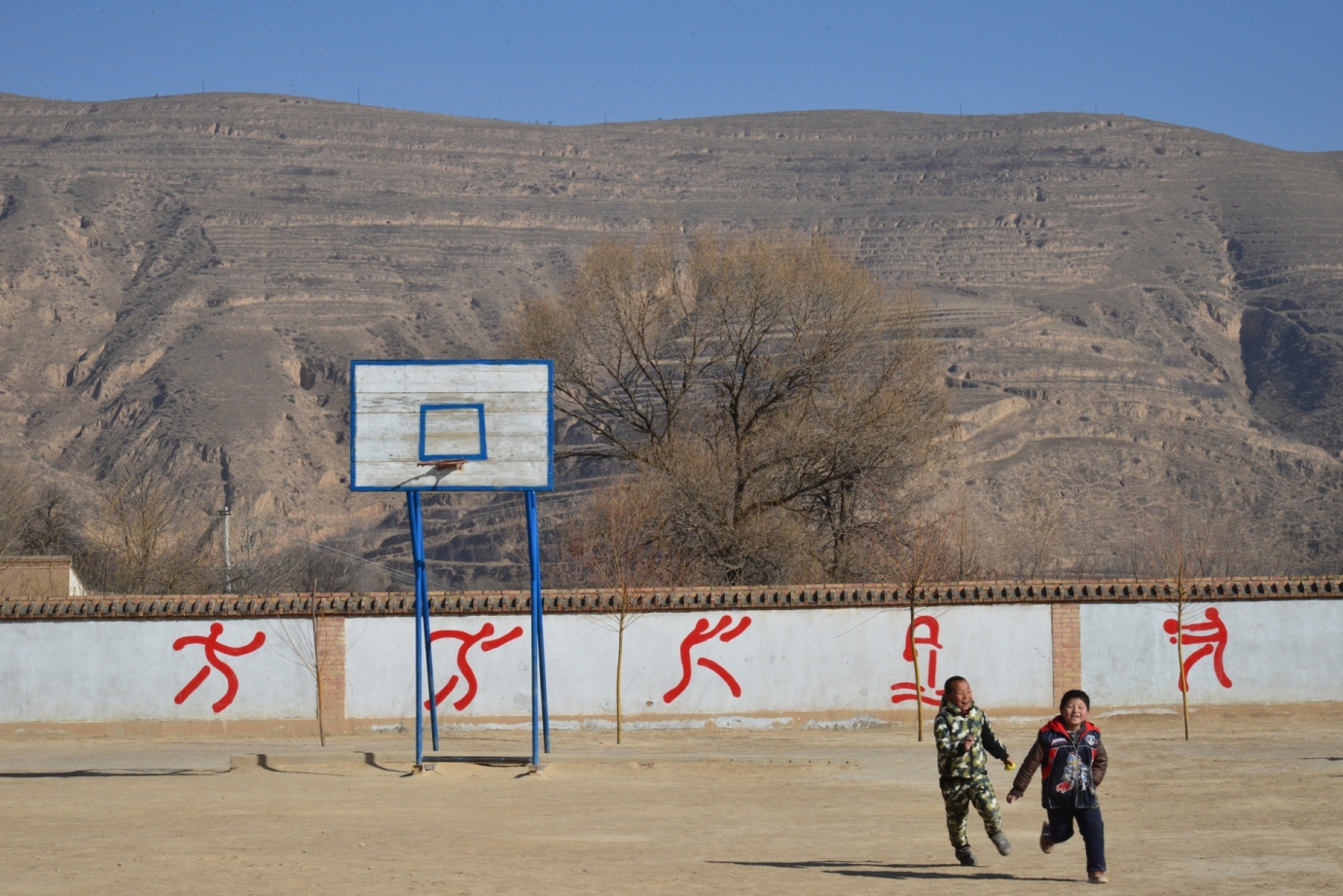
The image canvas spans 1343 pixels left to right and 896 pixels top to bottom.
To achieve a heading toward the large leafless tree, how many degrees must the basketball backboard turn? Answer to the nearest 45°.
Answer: approximately 135° to its left

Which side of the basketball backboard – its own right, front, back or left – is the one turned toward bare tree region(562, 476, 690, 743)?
back

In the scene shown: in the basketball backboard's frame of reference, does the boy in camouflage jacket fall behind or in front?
in front

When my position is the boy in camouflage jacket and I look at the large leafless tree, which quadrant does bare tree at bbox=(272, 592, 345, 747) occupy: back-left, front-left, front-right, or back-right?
front-left

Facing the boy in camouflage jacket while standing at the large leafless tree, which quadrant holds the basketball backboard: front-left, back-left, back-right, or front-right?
front-right

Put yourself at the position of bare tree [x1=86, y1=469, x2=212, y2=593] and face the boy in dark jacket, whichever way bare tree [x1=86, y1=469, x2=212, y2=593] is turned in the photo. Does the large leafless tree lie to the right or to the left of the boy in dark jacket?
left

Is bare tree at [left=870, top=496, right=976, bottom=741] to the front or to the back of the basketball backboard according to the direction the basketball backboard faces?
to the back

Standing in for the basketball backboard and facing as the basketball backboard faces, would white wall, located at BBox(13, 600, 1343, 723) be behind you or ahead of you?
behind

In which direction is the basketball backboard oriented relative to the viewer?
toward the camera

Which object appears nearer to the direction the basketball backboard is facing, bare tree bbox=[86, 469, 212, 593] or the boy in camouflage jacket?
the boy in camouflage jacket

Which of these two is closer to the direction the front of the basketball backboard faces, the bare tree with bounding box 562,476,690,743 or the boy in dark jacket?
the boy in dark jacket

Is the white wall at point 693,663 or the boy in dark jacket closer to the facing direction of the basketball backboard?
the boy in dark jacket

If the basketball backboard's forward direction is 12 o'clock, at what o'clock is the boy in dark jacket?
The boy in dark jacket is roughly at 11 o'clock from the basketball backboard.
